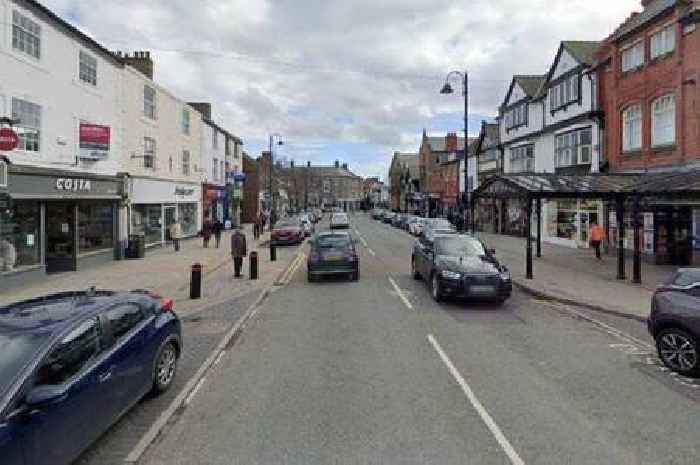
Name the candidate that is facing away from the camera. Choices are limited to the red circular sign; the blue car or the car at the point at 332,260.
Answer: the car

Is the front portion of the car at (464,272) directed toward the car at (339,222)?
no

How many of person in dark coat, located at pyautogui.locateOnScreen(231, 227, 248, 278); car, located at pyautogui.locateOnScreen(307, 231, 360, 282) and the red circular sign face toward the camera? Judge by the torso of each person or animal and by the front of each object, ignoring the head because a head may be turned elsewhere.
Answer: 1

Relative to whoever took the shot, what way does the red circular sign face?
facing the viewer

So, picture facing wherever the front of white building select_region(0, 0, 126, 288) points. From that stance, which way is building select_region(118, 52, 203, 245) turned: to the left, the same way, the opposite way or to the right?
the same way

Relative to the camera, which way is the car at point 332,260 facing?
away from the camera

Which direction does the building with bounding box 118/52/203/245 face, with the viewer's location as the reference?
facing the viewer and to the right of the viewer

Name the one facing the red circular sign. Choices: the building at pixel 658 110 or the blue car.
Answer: the building

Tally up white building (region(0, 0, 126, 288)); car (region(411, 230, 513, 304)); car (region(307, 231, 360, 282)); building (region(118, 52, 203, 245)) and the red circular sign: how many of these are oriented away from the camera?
1

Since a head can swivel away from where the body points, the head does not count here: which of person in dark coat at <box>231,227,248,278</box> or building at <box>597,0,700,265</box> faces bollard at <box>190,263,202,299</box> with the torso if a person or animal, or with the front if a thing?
the building

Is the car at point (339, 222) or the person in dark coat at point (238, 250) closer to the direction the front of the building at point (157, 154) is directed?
the person in dark coat

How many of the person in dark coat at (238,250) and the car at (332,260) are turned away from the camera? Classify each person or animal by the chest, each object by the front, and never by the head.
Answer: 2

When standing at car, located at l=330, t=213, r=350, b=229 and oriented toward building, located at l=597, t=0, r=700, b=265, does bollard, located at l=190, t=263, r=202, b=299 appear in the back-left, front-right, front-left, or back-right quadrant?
front-right
